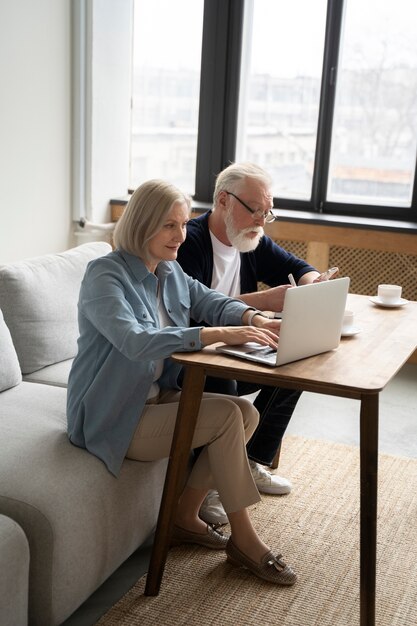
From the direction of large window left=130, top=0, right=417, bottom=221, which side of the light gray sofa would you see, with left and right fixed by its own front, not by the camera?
left

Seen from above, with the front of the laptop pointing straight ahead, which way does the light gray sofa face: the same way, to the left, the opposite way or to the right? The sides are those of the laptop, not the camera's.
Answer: the opposite way

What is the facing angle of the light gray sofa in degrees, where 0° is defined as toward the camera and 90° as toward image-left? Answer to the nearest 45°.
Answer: approximately 315°

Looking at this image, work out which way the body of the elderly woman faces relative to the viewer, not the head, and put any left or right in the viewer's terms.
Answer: facing the viewer and to the right of the viewer

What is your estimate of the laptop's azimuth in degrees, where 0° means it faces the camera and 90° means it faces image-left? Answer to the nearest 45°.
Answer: approximately 135°

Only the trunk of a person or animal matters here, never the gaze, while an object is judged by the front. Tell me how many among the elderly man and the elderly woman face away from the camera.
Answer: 0

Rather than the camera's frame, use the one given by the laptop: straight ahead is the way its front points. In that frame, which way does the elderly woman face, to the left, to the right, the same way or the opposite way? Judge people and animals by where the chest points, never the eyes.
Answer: the opposite way
